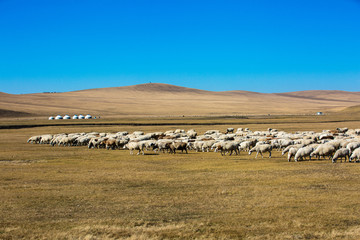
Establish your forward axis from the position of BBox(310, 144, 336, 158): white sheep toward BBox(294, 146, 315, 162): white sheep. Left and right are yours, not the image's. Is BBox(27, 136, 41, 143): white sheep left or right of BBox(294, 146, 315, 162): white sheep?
right

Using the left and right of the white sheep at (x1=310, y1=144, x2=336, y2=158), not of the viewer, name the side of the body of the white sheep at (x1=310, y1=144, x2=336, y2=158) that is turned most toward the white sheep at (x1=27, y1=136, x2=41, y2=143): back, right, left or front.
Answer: front

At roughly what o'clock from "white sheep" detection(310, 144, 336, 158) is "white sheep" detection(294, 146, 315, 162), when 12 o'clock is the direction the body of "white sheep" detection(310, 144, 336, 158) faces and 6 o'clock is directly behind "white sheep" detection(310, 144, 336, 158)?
"white sheep" detection(294, 146, 315, 162) is roughly at 11 o'clock from "white sheep" detection(310, 144, 336, 158).

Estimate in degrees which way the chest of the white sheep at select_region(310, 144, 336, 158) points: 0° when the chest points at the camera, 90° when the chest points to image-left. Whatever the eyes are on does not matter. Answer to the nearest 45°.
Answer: approximately 90°
